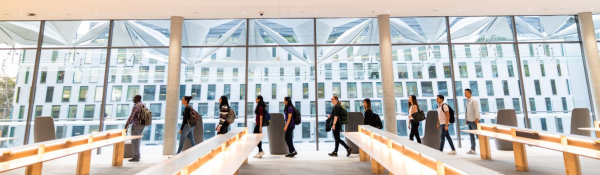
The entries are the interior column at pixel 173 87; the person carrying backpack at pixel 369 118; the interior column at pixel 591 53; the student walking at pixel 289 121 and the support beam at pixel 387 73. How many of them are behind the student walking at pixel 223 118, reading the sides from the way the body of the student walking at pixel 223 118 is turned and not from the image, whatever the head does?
4

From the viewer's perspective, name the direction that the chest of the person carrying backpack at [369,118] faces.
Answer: to the viewer's left

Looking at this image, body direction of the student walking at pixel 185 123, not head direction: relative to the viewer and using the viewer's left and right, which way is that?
facing to the left of the viewer

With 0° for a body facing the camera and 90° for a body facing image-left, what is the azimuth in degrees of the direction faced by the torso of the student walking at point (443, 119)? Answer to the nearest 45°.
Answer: approximately 90°

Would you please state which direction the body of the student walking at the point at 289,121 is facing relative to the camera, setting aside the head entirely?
to the viewer's left

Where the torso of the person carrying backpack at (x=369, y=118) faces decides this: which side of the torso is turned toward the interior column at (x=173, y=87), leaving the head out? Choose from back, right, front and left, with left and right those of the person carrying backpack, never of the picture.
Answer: front

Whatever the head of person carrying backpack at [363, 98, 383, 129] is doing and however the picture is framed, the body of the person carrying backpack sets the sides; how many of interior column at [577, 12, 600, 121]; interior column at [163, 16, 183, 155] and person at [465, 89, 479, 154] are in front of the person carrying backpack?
1

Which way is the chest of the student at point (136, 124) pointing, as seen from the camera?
to the viewer's left

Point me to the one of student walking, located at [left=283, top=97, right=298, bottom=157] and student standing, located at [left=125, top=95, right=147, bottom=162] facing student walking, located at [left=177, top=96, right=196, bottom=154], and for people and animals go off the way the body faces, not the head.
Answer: student walking, located at [left=283, top=97, right=298, bottom=157]

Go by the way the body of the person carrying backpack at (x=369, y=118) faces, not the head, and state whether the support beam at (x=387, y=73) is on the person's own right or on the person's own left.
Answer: on the person's own right

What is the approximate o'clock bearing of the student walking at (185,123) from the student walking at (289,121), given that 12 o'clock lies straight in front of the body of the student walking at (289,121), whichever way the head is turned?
the student walking at (185,123) is roughly at 12 o'clock from the student walking at (289,121).

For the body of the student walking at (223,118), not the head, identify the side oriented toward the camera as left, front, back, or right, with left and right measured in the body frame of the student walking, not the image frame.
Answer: left
